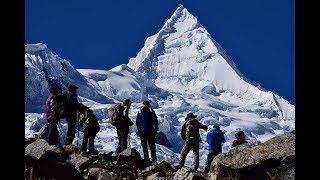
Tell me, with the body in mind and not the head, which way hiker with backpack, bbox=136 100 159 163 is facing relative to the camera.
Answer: away from the camera

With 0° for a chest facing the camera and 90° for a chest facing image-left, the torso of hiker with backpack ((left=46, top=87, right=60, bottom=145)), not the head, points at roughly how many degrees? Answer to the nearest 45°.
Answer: approximately 270°

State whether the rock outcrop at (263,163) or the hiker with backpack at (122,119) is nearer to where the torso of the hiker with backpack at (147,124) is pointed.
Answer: the hiker with backpack

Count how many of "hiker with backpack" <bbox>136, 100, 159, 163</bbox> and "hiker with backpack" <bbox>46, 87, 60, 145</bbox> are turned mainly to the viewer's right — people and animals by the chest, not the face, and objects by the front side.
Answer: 1
